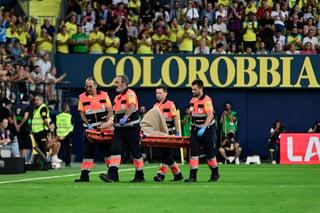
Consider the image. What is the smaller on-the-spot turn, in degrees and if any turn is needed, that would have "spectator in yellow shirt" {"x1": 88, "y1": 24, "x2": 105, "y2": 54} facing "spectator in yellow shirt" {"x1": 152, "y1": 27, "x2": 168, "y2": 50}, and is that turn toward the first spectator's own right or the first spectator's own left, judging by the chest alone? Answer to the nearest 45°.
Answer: approximately 90° to the first spectator's own left

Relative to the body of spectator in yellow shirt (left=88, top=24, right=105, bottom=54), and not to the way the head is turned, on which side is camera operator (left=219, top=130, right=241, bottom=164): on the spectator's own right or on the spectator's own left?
on the spectator's own left

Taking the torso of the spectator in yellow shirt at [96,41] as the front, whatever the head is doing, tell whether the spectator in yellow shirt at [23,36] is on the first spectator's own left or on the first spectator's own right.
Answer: on the first spectator's own right

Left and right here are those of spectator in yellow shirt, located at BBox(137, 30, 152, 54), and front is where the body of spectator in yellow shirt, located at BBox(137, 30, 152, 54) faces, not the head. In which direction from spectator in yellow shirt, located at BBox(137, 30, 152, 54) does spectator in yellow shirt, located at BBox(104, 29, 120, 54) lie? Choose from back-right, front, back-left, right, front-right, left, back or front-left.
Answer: right

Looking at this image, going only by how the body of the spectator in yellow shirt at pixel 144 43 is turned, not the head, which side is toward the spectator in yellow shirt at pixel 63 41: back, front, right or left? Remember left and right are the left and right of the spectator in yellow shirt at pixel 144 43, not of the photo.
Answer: right

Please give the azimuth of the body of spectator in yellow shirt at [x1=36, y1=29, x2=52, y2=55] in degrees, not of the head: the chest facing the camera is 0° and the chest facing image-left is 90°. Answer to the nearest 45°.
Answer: approximately 0°
